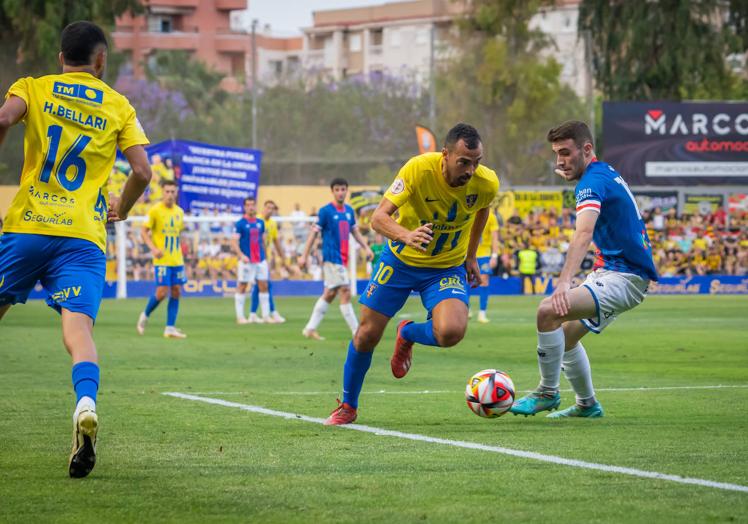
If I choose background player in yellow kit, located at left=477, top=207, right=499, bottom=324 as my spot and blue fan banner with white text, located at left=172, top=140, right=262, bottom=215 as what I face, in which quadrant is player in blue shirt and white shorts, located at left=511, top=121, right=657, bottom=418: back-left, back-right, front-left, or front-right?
back-left

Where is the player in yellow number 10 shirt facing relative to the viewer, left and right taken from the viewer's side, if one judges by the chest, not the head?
facing the viewer and to the right of the viewer

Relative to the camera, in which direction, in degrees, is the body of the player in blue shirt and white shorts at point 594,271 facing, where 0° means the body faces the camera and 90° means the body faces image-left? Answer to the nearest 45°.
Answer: approximately 90°

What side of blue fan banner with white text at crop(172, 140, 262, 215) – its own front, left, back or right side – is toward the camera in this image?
front

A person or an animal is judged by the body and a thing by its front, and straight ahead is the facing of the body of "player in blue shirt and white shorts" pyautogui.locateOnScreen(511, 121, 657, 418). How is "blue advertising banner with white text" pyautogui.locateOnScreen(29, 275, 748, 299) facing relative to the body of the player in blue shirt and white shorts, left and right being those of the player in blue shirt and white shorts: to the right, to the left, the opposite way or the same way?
to the left

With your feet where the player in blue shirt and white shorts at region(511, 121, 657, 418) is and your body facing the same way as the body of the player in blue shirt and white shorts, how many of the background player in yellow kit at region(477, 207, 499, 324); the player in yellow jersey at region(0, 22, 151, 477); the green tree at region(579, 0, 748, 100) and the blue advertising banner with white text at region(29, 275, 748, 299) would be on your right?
3

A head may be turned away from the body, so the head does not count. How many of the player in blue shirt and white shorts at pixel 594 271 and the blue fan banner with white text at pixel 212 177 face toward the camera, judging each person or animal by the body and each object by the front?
1

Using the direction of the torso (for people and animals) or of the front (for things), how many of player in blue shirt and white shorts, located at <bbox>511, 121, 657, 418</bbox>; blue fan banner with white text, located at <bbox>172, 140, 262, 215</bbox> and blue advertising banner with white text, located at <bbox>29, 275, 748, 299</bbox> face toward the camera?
2

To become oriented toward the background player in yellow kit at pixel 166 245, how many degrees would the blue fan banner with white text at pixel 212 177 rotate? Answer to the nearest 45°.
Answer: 0° — it already faces them

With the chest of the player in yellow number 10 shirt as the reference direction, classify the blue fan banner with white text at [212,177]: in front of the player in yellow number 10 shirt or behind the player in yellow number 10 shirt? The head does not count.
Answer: behind
